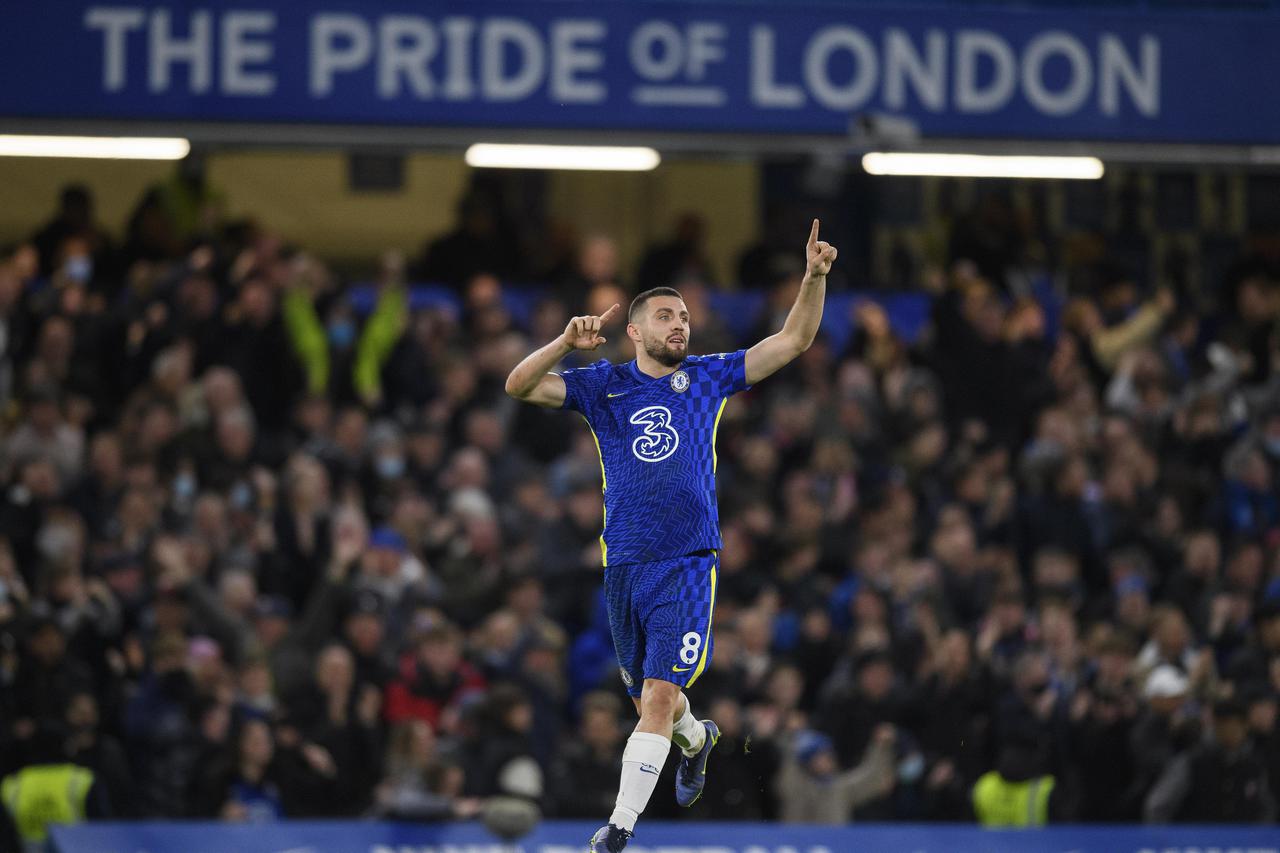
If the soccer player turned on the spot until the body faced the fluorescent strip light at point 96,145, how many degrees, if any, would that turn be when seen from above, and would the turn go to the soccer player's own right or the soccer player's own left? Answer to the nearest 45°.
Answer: approximately 135° to the soccer player's own right

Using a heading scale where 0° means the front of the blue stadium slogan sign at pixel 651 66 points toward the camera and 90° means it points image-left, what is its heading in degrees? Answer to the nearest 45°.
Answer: approximately 0°

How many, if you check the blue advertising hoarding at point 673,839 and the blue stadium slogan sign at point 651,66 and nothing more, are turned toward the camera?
2

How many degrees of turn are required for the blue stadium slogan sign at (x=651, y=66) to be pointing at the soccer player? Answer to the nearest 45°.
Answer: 0° — it already faces them

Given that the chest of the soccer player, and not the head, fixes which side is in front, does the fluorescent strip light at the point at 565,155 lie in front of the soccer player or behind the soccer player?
behind
